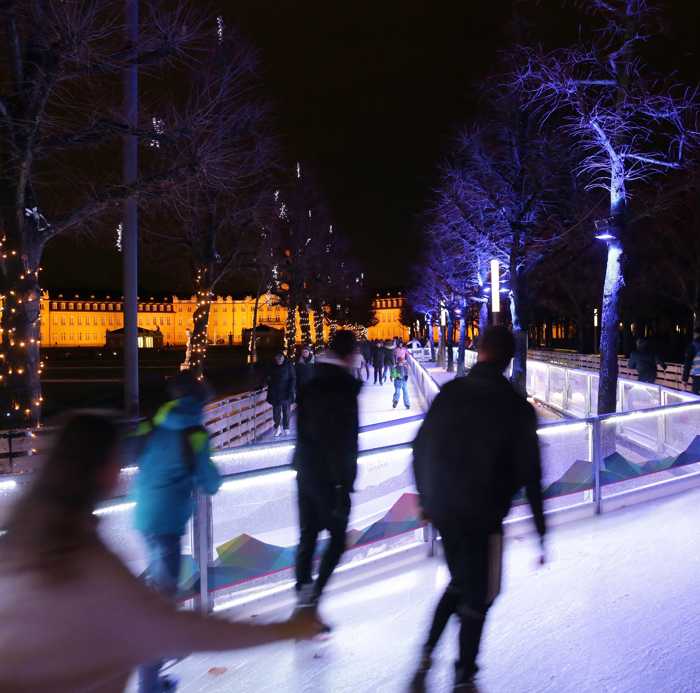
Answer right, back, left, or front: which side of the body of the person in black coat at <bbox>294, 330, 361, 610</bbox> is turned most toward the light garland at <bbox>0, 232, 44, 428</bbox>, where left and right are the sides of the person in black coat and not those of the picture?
left

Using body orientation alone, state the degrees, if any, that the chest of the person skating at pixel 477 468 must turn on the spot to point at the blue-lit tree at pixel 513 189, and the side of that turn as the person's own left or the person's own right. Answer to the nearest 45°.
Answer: approximately 45° to the person's own left

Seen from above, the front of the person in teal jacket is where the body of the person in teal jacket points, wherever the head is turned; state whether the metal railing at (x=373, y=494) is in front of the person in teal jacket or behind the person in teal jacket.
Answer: in front

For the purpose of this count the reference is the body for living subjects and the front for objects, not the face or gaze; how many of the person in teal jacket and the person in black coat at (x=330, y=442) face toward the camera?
0

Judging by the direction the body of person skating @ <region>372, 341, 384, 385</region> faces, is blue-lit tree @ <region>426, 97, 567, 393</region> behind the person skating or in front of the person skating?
in front

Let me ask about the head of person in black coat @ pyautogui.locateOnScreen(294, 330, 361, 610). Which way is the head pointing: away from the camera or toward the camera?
away from the camera

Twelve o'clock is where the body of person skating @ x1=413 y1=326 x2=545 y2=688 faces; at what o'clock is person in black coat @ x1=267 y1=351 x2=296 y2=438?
The person in black coat is roughly at 10 o'clock from the person skating.

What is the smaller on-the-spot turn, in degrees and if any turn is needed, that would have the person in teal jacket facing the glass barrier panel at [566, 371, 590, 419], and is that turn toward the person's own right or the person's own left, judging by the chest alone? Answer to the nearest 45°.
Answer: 0° — they already face it

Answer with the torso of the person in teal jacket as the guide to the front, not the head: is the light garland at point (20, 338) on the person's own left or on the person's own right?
on the person's own left

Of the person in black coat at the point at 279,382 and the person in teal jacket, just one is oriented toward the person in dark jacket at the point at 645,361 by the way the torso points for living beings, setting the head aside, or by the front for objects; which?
the person in teal jacket

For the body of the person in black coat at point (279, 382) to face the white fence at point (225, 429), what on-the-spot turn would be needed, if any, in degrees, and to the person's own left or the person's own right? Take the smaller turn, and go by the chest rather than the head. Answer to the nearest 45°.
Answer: approximately 45° to the person's own right
